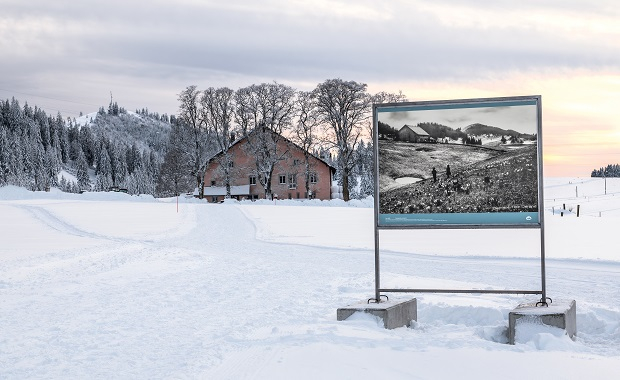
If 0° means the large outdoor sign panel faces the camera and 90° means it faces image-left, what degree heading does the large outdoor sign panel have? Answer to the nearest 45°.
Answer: approximately 0°
